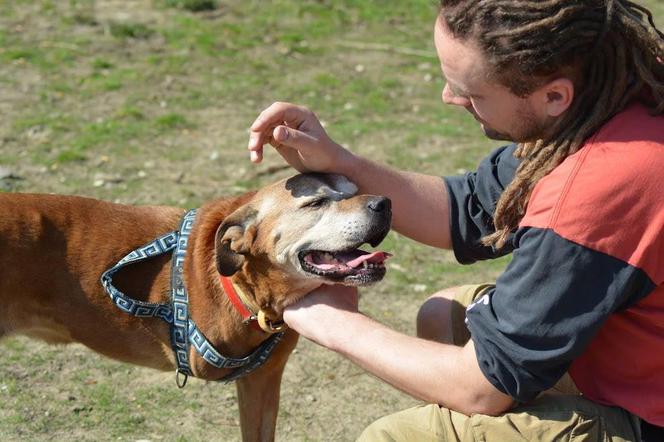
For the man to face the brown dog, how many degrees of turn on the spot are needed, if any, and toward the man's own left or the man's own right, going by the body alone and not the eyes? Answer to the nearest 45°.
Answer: approximately 45° to the man's own right

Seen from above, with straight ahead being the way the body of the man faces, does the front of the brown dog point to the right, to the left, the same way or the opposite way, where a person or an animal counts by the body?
the opposite way

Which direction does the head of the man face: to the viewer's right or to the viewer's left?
to the viewer's left

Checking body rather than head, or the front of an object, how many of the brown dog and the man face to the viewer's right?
1

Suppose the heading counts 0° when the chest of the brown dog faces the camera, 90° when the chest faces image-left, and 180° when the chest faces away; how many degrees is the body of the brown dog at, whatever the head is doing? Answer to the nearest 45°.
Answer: approximately 270°

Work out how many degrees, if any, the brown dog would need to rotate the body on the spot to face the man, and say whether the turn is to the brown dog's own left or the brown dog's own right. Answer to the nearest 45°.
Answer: approximately 45° to the brown dog's own right

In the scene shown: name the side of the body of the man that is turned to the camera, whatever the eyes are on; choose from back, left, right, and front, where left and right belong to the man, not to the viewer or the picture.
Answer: left
